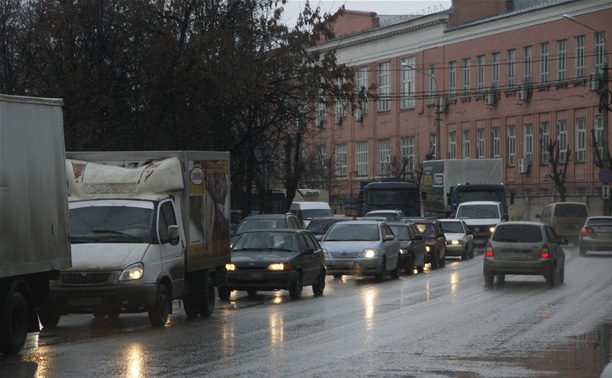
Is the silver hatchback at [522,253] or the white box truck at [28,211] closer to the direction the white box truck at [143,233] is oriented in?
the white box truck

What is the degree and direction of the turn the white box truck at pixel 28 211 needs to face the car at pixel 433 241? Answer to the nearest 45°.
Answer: approximately 180°

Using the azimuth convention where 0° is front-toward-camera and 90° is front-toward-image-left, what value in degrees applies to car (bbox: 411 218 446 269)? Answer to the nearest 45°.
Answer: approximately 45°

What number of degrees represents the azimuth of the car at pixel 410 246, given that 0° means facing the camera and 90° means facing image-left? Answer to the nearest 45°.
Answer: approximately 45°

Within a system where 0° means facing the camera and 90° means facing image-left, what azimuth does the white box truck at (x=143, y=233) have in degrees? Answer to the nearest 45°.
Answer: approximately 45°

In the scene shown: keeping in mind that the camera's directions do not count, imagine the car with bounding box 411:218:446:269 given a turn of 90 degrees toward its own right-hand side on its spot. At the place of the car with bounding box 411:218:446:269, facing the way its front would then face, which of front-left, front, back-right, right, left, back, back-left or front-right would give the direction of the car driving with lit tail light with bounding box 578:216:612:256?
right
